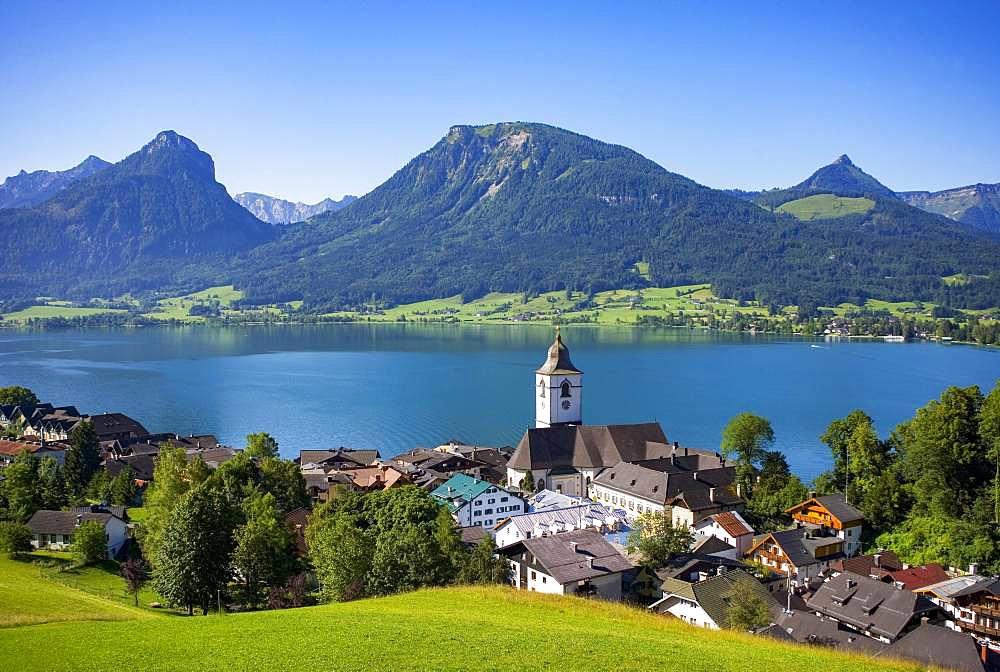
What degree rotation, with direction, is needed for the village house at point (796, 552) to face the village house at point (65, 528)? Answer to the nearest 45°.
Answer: approximately 45° to its right

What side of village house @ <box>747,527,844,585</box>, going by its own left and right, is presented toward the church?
right

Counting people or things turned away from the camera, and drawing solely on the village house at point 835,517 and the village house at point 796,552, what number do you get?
0

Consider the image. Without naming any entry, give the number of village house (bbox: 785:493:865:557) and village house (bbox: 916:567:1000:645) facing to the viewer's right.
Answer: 0

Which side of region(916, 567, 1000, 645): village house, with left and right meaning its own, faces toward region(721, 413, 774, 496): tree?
right

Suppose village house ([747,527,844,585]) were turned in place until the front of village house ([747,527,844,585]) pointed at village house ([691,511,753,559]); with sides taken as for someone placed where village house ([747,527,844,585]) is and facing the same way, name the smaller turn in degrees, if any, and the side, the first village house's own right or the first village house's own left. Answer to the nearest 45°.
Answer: approximately 90° to the first village house's own right

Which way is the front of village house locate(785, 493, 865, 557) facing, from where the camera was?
facing the viewer and to the left of the viewer

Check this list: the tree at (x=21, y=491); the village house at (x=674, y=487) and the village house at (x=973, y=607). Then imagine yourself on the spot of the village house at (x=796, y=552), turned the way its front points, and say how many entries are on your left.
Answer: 1

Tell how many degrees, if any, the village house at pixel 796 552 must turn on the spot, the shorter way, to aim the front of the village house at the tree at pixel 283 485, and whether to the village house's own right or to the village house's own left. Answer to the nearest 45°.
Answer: approximately 45° to the village house's own right
